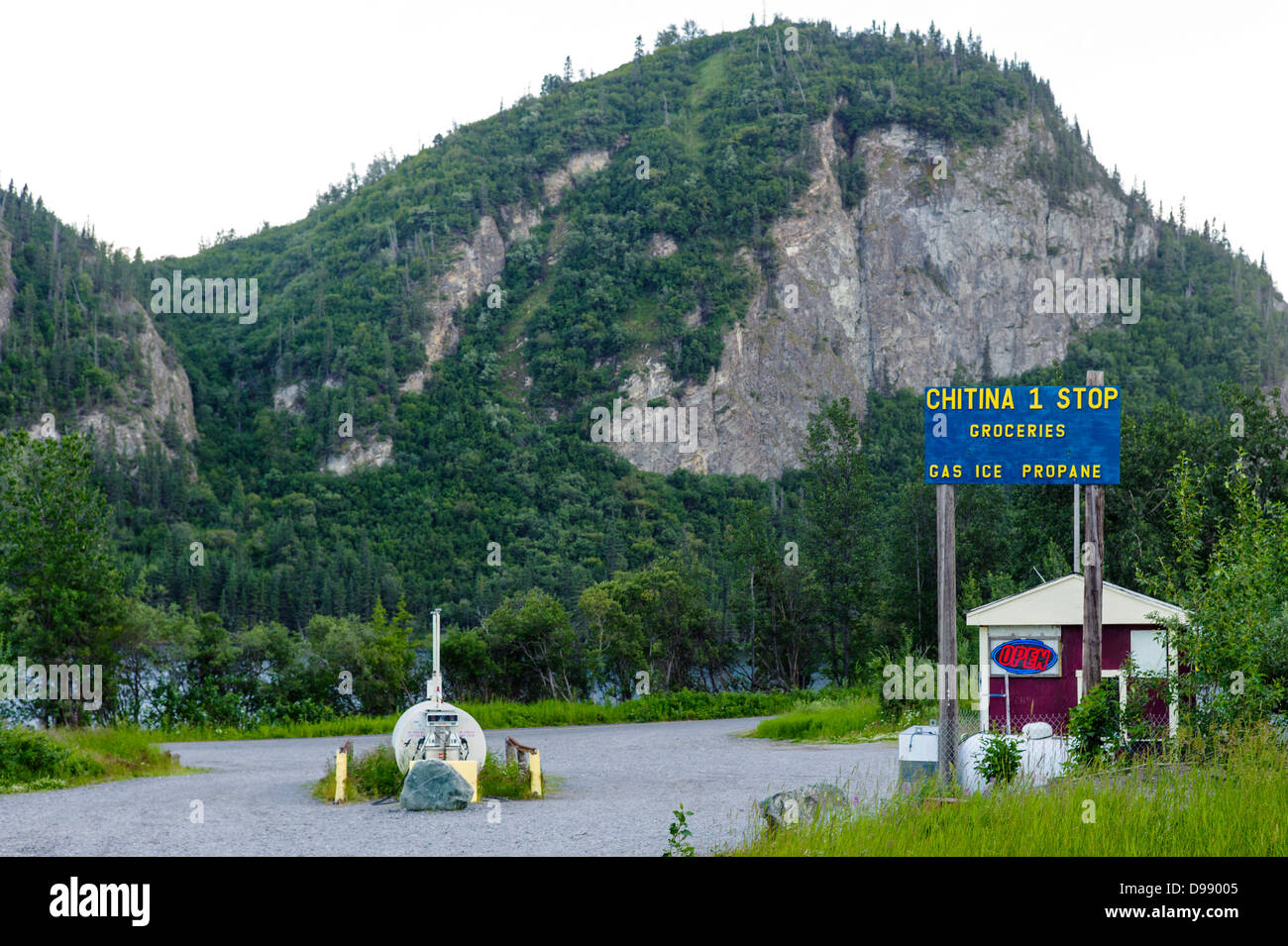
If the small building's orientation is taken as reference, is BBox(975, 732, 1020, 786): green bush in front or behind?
in front

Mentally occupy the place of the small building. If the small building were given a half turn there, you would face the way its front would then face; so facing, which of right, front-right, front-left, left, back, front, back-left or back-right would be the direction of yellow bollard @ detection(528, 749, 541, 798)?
back-left

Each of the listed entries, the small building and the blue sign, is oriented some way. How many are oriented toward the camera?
2

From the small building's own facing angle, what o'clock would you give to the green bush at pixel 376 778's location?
The green bush is roughly at 2 o'clock from the small building.

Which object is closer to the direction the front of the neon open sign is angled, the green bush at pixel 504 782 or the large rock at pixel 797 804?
the large rock

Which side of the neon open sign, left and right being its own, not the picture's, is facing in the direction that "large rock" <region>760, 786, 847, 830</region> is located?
front

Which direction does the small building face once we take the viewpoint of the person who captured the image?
facing the viewer

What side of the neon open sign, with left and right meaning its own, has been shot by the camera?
front

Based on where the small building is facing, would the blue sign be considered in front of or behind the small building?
in front

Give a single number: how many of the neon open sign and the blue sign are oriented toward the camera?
2

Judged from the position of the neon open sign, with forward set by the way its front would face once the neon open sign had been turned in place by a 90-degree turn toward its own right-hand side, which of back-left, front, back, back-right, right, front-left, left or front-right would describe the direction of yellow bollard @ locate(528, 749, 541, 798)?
front-left
